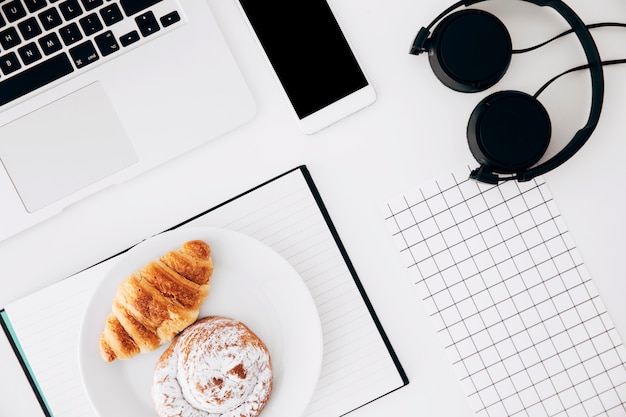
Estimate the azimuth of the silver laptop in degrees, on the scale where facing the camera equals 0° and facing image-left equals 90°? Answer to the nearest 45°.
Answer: approximately 315°

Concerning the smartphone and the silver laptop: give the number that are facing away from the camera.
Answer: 0

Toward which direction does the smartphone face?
toward the camera
